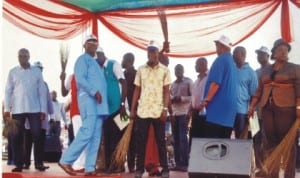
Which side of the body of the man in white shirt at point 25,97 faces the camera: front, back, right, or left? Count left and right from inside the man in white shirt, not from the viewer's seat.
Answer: front

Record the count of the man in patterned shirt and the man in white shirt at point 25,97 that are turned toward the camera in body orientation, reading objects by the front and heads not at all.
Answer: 2

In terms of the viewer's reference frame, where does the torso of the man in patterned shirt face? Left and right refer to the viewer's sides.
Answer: facing the viewer

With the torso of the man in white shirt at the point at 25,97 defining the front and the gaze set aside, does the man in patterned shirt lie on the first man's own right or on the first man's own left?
on the first man's own left

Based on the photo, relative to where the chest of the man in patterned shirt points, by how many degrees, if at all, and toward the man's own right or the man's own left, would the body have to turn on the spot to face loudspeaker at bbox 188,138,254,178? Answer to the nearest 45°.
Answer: approximately 45° to the man's own left

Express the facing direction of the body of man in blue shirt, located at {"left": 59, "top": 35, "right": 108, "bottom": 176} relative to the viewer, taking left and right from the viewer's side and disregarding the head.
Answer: facing the viewer and to the right of the viewer

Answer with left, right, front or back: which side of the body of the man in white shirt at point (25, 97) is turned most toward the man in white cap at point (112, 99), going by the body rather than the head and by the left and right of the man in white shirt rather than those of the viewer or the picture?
left

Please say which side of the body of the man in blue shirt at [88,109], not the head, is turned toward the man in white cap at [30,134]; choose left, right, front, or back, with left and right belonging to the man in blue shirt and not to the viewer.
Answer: back

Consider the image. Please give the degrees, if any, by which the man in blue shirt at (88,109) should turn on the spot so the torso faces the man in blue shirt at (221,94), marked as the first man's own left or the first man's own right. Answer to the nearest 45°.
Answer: approximately 45° to the first man's own left
